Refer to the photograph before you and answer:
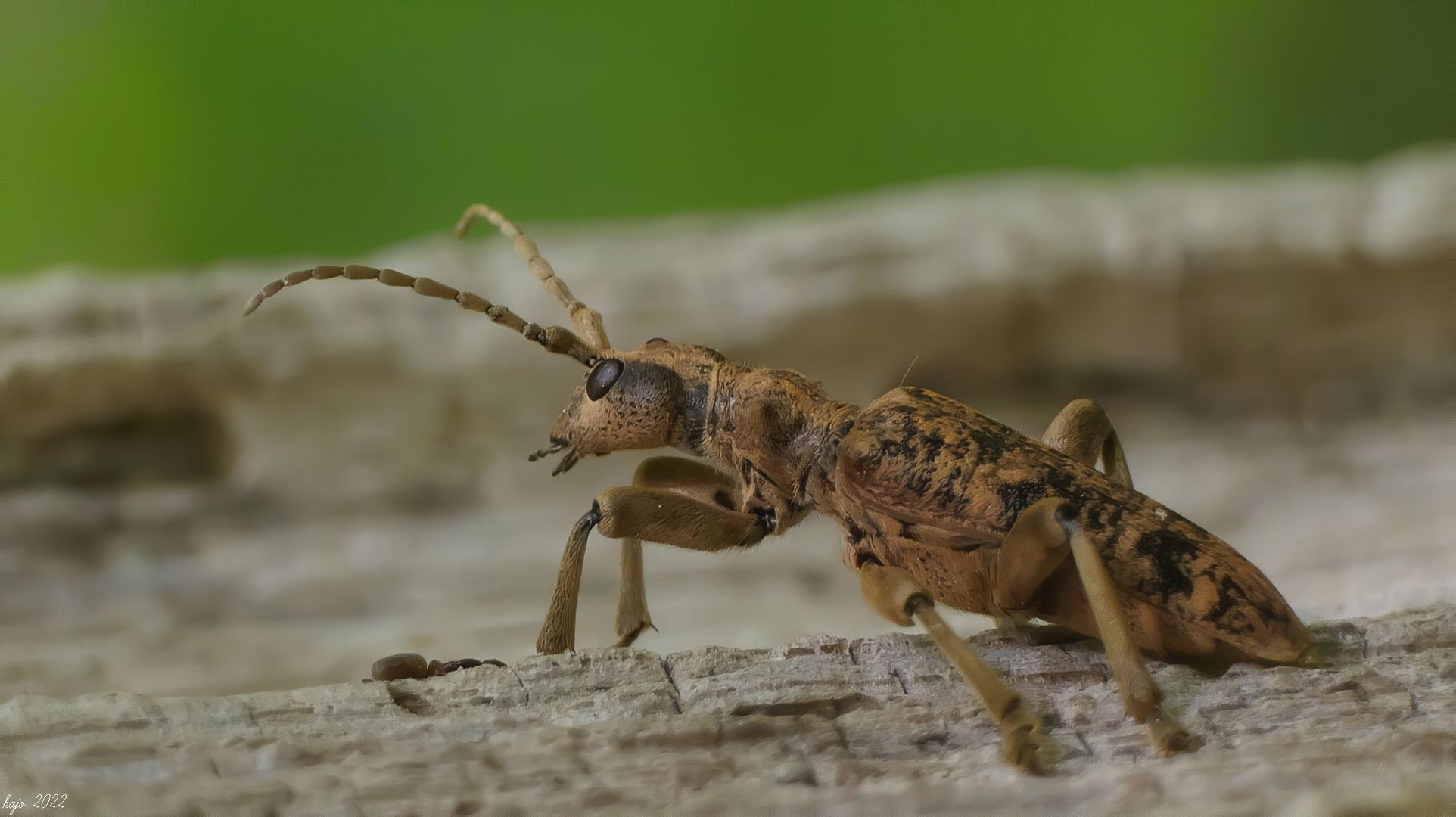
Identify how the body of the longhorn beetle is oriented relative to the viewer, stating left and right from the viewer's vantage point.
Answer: facing to the left of the viewer
